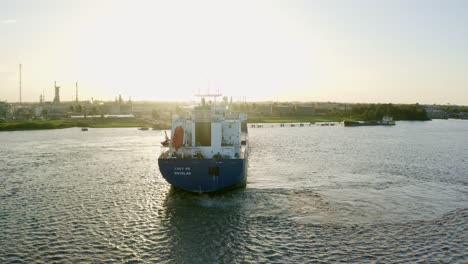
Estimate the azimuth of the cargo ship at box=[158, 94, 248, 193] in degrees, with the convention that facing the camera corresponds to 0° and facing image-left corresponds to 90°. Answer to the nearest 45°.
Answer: approximately 180°
